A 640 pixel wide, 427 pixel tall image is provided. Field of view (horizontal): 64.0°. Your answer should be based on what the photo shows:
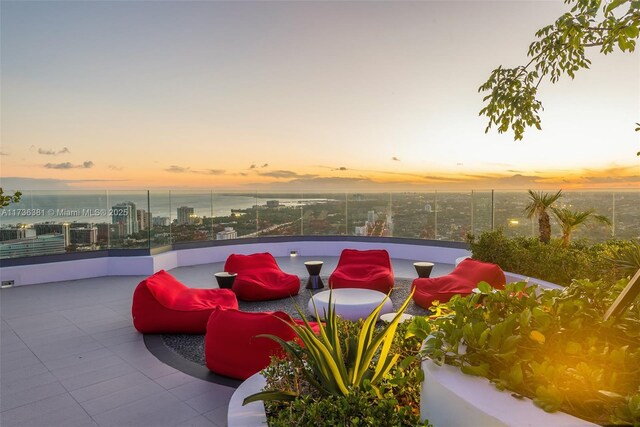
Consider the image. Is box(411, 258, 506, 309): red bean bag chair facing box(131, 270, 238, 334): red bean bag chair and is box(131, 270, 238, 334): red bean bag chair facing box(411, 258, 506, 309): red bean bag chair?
yes

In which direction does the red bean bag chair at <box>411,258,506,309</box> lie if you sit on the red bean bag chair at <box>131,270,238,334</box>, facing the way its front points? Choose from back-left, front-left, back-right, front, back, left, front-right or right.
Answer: front

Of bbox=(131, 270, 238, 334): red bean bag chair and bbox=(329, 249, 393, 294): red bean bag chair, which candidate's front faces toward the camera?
bbox=(329, 249, 393, 294): red bean bag chair

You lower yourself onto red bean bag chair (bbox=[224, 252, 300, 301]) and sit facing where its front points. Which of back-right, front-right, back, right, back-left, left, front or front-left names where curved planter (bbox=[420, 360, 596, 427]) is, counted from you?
front-right

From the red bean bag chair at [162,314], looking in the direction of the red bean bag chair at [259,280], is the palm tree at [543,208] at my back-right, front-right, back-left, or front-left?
front-right

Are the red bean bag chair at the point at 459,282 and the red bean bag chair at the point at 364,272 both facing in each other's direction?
no

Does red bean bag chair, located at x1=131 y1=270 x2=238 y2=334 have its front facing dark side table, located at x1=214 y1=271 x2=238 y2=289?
no

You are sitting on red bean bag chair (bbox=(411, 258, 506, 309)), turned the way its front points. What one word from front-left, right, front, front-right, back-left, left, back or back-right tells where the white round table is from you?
front

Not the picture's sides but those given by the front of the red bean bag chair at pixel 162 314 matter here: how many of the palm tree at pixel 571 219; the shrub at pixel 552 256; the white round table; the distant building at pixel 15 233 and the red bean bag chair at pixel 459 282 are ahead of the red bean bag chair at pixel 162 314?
4

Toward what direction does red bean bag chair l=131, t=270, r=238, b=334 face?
to the viewer's right

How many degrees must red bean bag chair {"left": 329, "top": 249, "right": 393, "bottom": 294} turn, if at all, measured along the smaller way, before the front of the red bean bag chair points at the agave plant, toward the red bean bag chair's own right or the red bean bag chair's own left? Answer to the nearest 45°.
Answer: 0° — it already faces it

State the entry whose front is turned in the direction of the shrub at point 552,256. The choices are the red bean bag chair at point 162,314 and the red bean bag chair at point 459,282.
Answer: the red bean bag chair at point 162,314

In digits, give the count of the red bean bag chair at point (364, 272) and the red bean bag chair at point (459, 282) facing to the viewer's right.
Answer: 0

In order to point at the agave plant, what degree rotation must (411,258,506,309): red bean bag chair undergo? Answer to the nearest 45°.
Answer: approximately 45° to its left

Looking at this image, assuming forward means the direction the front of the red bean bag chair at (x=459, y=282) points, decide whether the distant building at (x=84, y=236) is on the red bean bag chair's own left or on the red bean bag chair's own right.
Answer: on the red bean bag chair's own right

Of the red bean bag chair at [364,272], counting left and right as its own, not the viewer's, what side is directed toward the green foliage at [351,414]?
front

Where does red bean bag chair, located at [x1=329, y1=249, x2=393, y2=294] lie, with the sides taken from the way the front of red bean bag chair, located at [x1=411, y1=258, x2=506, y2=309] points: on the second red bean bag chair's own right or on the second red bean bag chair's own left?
on the second red bean bag chair's own right

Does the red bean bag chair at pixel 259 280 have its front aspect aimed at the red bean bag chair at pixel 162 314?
no

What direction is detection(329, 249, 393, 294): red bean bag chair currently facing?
toward the camera

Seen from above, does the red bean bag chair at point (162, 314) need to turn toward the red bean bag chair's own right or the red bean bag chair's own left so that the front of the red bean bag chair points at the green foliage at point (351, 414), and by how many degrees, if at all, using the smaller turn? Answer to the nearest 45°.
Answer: approximately 90° to the red bean bag chair's own right

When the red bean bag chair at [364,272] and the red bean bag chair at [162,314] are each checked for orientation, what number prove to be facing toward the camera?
1

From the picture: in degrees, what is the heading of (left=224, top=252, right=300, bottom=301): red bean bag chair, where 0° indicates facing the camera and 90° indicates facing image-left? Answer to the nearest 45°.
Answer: approximately 315°

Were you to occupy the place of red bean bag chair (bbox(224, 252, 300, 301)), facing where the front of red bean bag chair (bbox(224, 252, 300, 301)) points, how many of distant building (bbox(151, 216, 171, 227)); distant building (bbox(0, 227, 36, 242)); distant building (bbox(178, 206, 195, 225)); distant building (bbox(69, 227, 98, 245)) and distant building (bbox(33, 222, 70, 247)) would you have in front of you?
0

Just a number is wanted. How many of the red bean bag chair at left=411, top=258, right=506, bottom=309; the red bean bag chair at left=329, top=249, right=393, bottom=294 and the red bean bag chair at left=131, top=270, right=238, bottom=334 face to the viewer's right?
1
